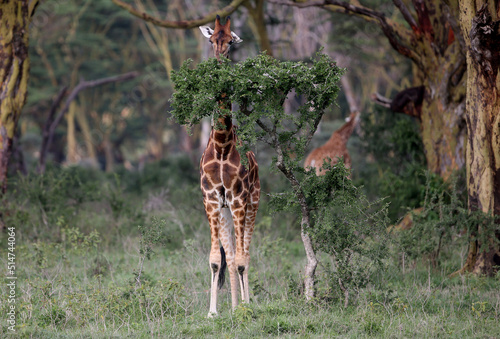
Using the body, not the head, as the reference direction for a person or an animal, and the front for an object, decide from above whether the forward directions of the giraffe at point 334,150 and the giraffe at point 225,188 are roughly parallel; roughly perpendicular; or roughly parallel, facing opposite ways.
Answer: roughly perpendicular

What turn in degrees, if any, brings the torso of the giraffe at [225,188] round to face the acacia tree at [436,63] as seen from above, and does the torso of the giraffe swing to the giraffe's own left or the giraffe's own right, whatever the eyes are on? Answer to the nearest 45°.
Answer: approximately 135° to the giraffe's own left

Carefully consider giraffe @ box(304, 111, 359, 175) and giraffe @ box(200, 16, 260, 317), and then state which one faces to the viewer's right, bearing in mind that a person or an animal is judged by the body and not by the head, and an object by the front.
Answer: giraffe @ box(304, 111, 359, 175)

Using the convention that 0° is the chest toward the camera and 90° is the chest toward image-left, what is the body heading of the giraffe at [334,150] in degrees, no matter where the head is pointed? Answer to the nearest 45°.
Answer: approximately 270°

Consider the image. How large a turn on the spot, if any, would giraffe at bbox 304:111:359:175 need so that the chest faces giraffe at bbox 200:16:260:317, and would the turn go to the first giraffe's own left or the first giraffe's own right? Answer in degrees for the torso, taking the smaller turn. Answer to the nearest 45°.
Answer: approximately 90° to the first giraffe's own right

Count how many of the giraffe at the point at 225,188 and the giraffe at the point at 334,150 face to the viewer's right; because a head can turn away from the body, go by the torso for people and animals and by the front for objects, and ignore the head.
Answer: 1

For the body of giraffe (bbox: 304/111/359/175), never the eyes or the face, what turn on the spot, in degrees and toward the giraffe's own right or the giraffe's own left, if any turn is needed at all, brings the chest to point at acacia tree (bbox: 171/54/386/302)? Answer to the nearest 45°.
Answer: approximately 90° to the giraffe's own right

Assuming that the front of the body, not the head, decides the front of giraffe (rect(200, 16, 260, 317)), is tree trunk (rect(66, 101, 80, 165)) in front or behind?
behind

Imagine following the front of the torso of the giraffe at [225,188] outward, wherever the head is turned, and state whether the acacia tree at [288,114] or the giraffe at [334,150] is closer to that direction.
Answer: the acacia tree
